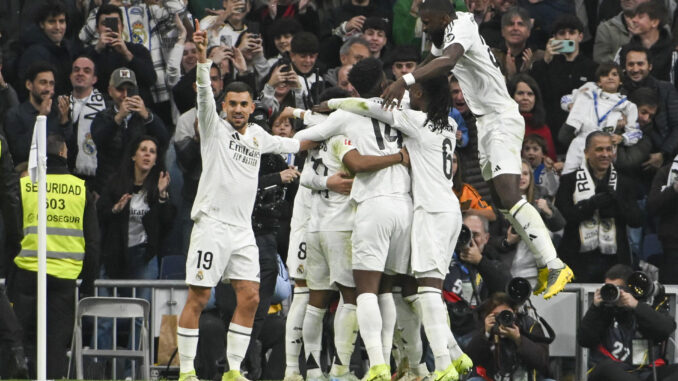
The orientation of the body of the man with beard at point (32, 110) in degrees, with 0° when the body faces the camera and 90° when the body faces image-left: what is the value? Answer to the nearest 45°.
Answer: approximately 315°

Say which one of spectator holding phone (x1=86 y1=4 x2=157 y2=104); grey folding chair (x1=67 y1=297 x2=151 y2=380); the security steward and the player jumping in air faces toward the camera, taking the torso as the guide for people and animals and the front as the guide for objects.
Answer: the spectator holding phone

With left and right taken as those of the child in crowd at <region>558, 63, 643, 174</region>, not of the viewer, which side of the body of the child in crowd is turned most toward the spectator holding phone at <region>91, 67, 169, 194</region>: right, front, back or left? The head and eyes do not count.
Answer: right

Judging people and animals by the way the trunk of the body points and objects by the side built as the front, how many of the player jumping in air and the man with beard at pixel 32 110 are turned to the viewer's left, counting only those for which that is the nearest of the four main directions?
1

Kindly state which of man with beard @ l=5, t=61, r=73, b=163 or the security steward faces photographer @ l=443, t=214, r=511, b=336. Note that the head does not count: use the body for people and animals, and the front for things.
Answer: the man with beard

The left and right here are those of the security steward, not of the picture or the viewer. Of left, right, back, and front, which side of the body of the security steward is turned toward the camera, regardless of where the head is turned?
back

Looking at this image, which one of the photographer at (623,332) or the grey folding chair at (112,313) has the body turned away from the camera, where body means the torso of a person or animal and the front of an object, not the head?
the grey folding chair

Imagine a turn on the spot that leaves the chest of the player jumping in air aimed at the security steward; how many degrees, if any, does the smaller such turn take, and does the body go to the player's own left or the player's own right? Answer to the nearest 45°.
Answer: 0° — they already face them

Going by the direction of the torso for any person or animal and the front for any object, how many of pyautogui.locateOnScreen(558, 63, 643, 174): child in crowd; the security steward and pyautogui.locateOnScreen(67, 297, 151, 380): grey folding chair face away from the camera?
2
